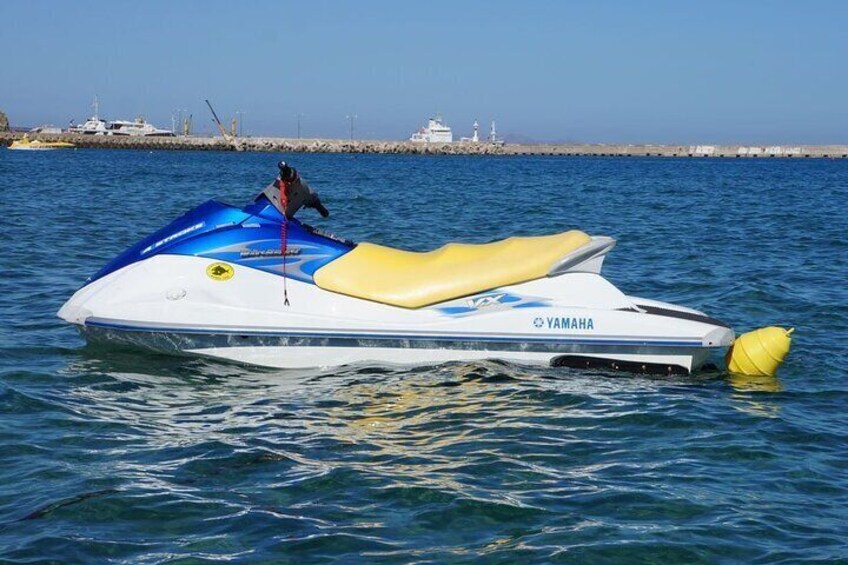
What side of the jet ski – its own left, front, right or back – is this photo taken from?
left

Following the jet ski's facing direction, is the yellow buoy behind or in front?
behind
